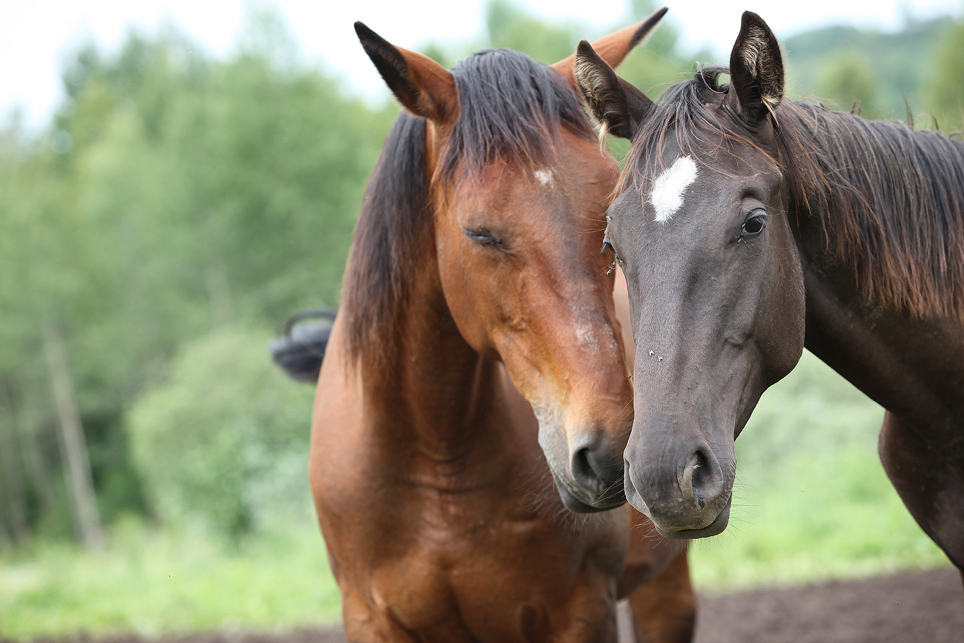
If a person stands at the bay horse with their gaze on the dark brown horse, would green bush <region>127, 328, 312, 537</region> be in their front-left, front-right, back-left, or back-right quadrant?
back-left

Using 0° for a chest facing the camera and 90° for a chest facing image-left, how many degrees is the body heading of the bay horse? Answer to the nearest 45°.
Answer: approximately 0°

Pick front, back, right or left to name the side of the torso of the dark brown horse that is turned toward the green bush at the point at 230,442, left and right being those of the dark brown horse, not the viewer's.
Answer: right

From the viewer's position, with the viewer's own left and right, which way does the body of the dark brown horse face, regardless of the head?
facing the viewer and to the left of the viewer

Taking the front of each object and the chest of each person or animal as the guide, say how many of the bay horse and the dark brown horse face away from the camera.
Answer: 0

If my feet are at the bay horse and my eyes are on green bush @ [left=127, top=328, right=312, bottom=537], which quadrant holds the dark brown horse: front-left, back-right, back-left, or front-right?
back-right

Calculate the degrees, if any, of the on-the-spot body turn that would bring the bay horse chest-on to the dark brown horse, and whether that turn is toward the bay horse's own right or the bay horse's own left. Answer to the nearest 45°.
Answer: approximately 45° to the bay horse's own left

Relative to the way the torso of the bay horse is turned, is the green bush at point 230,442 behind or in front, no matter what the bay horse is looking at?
behind

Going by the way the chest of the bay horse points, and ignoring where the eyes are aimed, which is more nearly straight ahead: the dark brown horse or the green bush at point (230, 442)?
the dark brown horse
